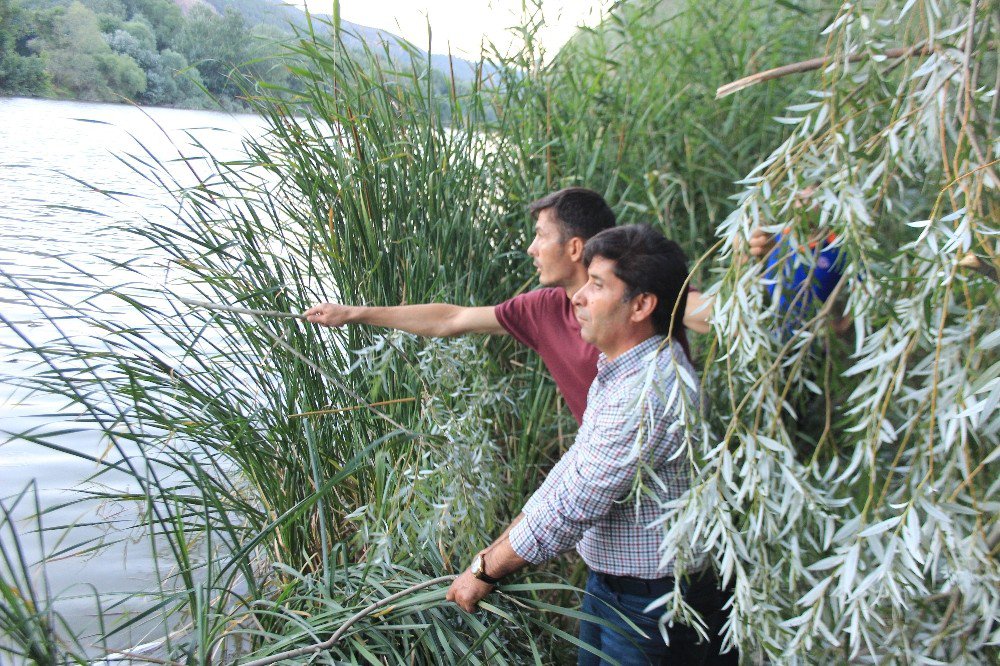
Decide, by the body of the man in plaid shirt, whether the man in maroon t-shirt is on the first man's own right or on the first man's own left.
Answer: on the first man's own right

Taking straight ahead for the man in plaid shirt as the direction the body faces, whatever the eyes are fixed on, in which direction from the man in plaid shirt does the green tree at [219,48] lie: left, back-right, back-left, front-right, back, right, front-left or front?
front-right

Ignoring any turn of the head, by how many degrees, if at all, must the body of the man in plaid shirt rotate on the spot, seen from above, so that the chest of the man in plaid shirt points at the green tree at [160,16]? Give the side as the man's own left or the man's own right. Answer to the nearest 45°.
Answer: approximately 45° to the man's own right

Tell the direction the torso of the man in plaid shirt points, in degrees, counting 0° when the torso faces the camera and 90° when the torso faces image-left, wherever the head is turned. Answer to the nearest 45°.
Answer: approximately 90°

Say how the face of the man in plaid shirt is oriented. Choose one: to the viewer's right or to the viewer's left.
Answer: to the viewer's left

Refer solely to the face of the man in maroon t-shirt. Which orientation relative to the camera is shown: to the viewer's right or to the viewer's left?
to the viewer's left
